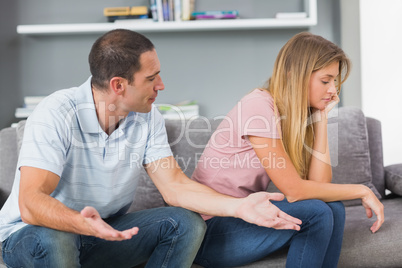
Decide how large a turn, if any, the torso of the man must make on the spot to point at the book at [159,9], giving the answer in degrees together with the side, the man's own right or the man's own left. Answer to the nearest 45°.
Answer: approximately 135° to the man's own left

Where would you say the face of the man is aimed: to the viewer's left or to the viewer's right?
to the viewer's right

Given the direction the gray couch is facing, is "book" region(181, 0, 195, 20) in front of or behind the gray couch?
behind

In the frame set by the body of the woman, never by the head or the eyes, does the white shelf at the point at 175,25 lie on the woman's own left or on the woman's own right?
on the woman's own left

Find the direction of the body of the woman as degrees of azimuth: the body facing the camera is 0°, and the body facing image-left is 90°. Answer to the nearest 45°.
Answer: approximately 270°

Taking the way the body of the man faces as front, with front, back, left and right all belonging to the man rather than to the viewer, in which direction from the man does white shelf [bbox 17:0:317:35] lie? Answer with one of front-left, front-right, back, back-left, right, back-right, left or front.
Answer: back-left

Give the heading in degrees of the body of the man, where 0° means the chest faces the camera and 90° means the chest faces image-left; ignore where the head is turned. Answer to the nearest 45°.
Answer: approximately 315°

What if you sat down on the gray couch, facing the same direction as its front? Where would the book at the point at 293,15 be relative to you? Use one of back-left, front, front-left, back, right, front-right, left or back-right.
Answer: back
